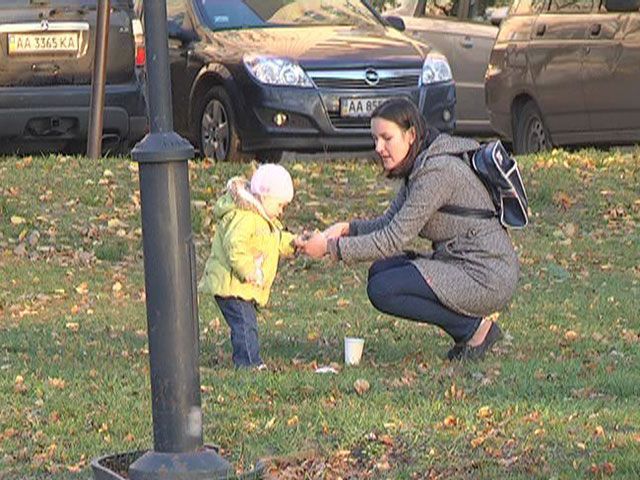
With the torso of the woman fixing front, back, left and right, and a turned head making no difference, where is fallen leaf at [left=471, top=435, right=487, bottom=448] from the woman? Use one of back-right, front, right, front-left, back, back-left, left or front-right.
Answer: left

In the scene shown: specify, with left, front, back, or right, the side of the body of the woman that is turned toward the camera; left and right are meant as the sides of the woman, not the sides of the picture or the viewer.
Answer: left

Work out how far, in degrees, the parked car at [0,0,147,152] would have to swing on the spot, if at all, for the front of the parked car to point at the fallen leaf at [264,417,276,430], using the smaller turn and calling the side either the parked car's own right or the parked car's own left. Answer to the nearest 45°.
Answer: approximately 180°

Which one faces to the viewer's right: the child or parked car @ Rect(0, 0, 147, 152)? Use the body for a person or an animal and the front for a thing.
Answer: the child

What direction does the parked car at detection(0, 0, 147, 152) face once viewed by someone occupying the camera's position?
facing away from the viewer

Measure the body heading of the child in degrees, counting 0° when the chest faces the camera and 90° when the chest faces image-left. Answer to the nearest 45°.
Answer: approximately 270°

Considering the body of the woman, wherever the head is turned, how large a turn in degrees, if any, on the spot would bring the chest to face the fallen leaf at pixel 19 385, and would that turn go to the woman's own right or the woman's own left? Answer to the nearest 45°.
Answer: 0° — they already face it

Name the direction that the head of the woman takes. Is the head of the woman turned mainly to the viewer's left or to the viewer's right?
to the viewer's left

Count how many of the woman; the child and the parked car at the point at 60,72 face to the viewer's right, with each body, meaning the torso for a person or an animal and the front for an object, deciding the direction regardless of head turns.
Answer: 1

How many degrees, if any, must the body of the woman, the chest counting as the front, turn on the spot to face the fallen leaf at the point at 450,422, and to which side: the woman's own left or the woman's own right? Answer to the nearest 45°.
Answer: approximately 90° to the woman's own left
